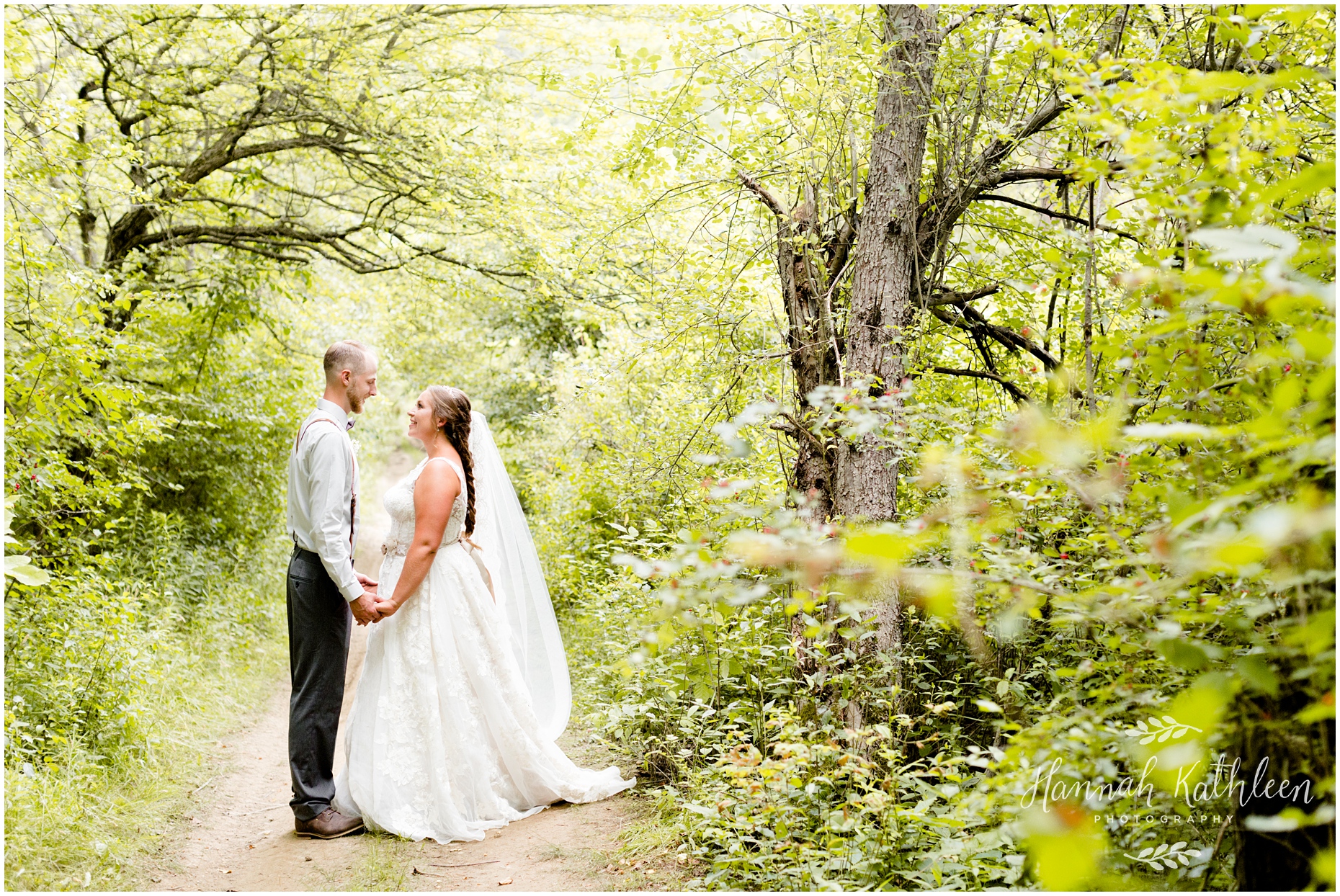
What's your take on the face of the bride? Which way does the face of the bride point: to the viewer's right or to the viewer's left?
to the viewer's left

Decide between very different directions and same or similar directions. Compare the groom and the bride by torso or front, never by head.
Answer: very different directions

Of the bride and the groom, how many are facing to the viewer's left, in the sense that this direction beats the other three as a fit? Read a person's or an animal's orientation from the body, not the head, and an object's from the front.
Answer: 1

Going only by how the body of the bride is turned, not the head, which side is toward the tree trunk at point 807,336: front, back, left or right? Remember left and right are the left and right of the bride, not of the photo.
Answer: back

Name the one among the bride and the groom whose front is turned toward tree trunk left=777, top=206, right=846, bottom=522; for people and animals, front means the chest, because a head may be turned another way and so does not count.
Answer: the groom

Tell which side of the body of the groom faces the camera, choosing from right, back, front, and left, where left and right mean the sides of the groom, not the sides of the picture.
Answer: right

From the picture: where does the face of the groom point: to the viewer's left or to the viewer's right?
to the viewer's right

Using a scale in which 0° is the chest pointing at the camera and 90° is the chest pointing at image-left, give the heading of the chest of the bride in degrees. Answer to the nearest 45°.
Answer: approximately 90°
